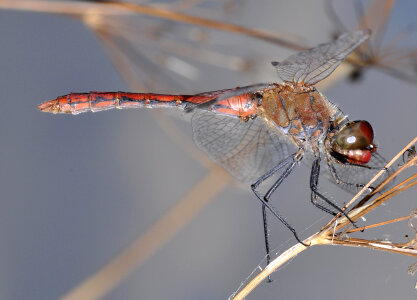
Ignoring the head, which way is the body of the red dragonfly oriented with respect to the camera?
to the viewer's right
